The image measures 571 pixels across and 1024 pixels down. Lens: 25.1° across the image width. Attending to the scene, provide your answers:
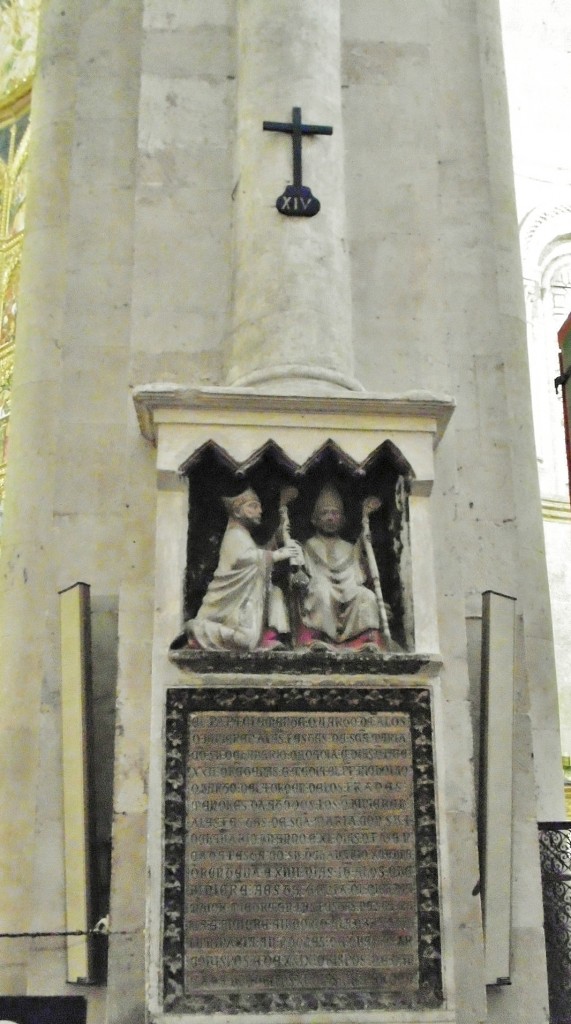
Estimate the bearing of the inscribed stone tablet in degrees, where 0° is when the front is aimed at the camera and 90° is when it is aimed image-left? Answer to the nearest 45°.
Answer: approximately 0°

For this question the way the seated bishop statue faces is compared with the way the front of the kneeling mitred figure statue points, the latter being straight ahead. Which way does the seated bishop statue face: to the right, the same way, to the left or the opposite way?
to the right

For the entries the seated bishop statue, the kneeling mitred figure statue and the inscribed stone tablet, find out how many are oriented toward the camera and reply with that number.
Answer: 2

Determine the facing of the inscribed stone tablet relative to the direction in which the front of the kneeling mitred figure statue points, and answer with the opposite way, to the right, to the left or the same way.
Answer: to the right

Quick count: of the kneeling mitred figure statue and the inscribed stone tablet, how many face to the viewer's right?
1

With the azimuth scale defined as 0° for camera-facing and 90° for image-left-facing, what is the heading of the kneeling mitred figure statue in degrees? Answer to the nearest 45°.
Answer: approximately 270°
